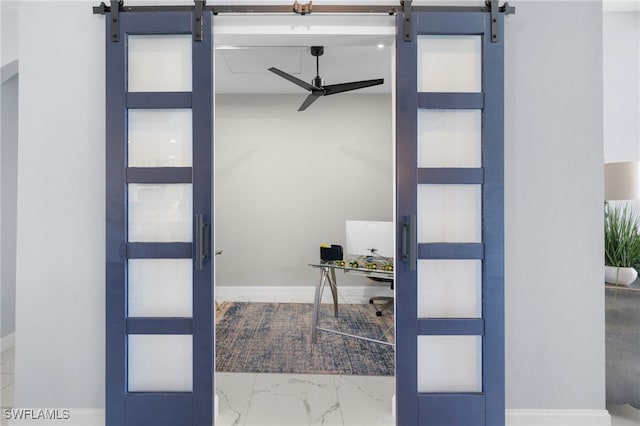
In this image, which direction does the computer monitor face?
away from the camera

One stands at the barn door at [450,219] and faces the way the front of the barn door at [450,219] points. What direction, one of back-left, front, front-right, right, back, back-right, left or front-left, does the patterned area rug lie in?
back-right

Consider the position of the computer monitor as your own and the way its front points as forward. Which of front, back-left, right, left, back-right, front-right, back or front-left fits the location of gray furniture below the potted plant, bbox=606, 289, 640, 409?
back-right

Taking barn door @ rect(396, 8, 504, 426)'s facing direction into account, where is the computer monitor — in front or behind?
behind

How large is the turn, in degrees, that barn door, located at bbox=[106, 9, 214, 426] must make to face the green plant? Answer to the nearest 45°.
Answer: approximately 90° to its left

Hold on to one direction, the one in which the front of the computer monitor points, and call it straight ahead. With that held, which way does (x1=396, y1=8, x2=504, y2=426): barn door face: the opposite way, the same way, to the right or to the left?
the opposite way

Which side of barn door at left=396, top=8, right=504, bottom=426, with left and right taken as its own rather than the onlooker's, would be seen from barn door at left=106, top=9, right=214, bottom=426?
right

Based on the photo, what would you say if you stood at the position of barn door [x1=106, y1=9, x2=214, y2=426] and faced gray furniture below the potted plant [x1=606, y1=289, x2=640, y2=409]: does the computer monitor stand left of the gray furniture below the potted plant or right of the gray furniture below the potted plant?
left

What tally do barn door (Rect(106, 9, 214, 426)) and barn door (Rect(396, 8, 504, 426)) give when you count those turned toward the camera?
2
